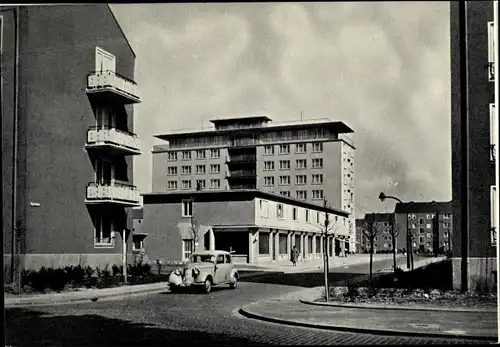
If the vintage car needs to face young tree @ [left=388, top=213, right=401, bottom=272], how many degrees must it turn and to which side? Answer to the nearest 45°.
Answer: approximately 135° to its left

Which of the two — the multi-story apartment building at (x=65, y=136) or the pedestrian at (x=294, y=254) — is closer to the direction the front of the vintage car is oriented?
the multi-story apartment building

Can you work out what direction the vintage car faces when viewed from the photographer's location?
facing the viewer and to the left of the viewer

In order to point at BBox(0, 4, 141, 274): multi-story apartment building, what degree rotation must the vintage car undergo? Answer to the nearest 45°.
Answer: approximately 45° to its right

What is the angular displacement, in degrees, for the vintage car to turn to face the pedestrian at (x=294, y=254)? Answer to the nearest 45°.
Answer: approximately 135° to its right

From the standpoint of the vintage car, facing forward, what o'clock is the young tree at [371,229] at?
The young tree is roughly at 8 o'clock from the vintage car.
